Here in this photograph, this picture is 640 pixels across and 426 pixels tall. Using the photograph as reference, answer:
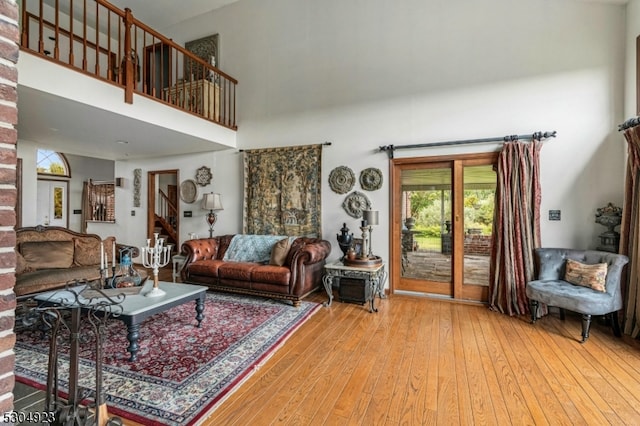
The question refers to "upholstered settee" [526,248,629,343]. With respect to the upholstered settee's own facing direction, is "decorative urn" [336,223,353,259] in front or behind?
in front

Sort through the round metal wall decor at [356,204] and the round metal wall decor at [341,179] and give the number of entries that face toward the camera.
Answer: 2

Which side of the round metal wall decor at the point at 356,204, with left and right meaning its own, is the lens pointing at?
front

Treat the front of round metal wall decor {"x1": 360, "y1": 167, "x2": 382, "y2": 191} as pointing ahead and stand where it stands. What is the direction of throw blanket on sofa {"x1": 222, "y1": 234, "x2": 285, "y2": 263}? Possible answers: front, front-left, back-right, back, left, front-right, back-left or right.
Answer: right

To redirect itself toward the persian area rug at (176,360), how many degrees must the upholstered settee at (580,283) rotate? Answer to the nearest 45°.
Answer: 0° — it already faces it

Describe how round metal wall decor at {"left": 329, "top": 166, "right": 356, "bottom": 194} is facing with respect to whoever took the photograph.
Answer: facing the viewer

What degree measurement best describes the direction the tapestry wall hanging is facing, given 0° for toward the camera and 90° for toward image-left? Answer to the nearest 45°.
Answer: approximately 45°

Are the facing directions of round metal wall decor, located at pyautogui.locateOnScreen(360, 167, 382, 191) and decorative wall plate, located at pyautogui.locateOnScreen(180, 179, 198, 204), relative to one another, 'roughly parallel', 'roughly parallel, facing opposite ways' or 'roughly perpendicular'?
roughly parallel

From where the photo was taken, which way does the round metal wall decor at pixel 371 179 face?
toward the camera

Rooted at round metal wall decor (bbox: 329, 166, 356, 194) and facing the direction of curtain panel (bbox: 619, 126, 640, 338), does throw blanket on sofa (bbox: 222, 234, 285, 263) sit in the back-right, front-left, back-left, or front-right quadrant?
back-right

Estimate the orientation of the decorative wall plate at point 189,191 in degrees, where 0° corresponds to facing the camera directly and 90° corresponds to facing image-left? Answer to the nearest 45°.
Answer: approximately 45°

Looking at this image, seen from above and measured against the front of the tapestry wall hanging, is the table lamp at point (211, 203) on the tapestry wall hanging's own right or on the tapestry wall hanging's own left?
on the tapestry wall hanging's own right

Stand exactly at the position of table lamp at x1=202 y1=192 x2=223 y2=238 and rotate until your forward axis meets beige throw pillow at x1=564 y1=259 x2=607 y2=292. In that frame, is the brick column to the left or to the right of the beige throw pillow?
right

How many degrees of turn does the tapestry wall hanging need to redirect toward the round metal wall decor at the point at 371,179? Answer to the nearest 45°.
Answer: approximately 90° to its left

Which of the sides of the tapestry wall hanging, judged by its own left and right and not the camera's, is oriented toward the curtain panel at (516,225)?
left

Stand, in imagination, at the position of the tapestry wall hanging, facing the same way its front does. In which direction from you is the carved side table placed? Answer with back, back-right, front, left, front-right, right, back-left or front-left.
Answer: left
